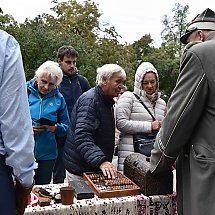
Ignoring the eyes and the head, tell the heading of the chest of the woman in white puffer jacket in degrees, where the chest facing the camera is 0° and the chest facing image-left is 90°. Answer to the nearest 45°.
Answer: approximately 315°

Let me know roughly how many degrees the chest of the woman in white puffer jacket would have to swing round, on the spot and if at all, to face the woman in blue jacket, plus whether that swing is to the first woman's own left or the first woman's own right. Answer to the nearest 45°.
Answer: approximately 135° to the first woman's own right

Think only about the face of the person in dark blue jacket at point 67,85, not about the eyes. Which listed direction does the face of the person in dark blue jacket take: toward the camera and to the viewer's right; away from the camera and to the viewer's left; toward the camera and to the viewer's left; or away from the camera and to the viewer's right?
toward the camera and to the viewer's right

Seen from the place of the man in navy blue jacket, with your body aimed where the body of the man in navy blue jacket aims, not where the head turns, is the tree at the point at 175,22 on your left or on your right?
on your left

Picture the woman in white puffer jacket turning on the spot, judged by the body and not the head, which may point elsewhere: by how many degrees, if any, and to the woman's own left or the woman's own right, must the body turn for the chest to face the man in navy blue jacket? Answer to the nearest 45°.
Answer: approximately 90° to the woman's own right

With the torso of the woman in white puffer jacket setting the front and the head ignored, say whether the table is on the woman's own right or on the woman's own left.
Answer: on the woman's own right

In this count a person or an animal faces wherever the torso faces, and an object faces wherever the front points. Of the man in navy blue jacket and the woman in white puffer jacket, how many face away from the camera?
0

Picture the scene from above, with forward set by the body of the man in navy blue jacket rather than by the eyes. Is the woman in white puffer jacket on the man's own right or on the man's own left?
on the man's own left

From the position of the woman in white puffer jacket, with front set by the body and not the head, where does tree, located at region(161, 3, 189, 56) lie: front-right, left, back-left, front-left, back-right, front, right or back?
back-left

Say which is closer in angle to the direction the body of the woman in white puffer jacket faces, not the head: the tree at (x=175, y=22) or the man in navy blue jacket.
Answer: the man in navy blue jacket
